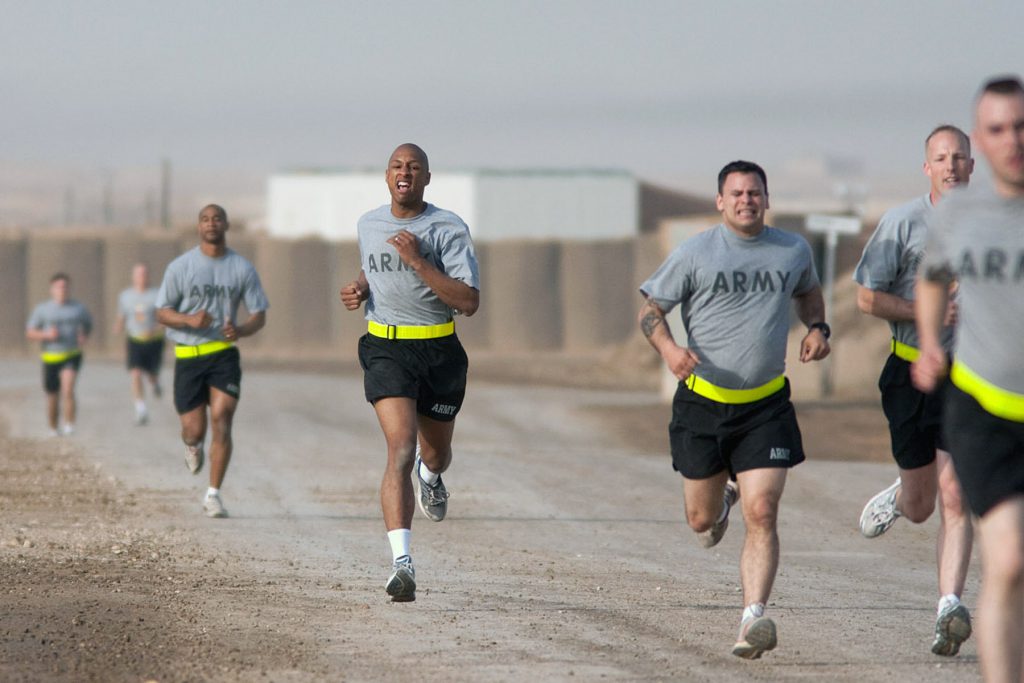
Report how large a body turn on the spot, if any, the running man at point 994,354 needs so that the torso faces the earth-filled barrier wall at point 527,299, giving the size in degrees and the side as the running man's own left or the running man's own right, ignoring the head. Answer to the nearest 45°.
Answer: approximately 180°

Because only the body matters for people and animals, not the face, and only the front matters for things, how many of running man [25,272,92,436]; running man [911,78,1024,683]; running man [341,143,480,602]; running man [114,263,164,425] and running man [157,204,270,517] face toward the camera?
5

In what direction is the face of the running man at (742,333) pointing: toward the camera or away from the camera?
toward the camera

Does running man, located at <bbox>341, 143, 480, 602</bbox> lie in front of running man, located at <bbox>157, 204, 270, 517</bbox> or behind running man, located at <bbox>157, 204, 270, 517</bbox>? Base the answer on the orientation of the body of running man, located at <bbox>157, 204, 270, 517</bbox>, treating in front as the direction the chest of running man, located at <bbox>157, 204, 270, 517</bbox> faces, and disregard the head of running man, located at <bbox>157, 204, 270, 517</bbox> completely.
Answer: in front

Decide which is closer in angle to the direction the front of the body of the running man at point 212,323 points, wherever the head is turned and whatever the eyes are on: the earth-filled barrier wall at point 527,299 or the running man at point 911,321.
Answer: the running man

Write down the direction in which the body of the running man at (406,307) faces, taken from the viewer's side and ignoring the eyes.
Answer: toward the camera

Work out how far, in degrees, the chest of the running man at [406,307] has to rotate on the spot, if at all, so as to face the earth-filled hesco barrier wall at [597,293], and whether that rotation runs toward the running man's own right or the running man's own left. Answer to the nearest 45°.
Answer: approximately 180°

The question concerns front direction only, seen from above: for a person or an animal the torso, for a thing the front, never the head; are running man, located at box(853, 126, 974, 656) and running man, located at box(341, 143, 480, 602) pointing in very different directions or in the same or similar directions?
same or similar directions

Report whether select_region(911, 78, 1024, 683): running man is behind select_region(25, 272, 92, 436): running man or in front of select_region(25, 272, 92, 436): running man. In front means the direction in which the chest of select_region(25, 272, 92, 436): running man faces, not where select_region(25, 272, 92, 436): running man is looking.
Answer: in front

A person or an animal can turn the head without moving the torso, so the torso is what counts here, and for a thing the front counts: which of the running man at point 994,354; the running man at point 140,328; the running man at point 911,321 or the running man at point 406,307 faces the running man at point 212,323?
the running man at point 140,328

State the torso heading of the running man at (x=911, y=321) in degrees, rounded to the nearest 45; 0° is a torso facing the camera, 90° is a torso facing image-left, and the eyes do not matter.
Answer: approximately 315°

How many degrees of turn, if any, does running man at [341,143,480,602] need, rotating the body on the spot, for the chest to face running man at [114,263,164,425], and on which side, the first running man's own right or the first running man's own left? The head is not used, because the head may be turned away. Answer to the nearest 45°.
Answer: approximately 180°

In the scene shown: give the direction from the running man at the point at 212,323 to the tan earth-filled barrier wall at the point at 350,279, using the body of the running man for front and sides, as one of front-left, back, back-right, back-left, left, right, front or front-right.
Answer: back

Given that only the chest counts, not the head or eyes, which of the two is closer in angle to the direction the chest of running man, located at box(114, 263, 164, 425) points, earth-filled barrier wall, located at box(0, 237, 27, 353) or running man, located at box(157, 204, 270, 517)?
the running man

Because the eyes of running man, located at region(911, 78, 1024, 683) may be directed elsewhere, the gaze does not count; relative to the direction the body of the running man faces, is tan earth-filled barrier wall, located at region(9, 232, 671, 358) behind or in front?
behind

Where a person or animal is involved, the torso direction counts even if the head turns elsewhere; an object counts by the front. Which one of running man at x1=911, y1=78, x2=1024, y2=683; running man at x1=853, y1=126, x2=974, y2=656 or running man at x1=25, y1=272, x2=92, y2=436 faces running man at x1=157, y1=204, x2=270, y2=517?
running man at x1=25, y1=272, x2=92, y2=436

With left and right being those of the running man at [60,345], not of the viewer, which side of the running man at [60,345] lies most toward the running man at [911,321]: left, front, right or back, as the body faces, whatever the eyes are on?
front

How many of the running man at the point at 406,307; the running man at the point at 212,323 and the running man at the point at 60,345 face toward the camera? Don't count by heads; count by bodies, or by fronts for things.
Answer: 3

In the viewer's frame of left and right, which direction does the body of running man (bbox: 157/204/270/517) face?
facing the viewer
